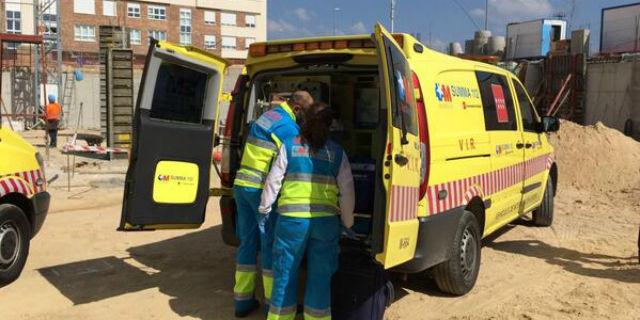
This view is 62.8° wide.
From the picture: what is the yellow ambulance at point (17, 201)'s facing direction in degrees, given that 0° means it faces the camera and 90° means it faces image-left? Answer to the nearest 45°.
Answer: approximately 225°

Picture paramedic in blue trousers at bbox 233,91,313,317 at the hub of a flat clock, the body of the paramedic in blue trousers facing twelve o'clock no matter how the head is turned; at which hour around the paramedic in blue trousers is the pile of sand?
The pile of sand is roughly at 12 o'clock from the paramedic in blue trousers.

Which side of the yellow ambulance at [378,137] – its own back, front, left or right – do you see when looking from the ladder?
left

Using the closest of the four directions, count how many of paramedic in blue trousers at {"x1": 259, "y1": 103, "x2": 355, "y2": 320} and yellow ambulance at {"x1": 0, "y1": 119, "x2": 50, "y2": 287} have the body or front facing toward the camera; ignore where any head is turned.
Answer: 0

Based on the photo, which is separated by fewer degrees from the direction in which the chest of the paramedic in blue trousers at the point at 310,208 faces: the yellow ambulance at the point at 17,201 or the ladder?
the ladder

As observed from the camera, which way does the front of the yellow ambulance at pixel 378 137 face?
facing away from the viewer and to the right of the viewer

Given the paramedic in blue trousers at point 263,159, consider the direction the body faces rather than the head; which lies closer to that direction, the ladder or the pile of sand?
the pile of sand

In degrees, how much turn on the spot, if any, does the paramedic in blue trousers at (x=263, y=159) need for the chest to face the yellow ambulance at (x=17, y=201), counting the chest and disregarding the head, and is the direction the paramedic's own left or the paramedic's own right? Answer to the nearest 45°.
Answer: approximately 90° to the paramedic's own left

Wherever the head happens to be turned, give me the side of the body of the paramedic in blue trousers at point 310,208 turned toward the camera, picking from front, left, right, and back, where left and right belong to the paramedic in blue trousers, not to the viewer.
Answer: back

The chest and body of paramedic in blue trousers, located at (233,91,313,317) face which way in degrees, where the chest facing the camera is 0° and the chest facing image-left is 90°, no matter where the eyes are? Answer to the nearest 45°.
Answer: approximately 225°

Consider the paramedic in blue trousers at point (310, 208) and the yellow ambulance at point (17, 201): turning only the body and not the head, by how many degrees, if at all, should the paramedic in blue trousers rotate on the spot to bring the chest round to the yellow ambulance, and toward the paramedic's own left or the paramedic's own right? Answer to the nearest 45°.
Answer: approximately 45° to the paramedic's own left
